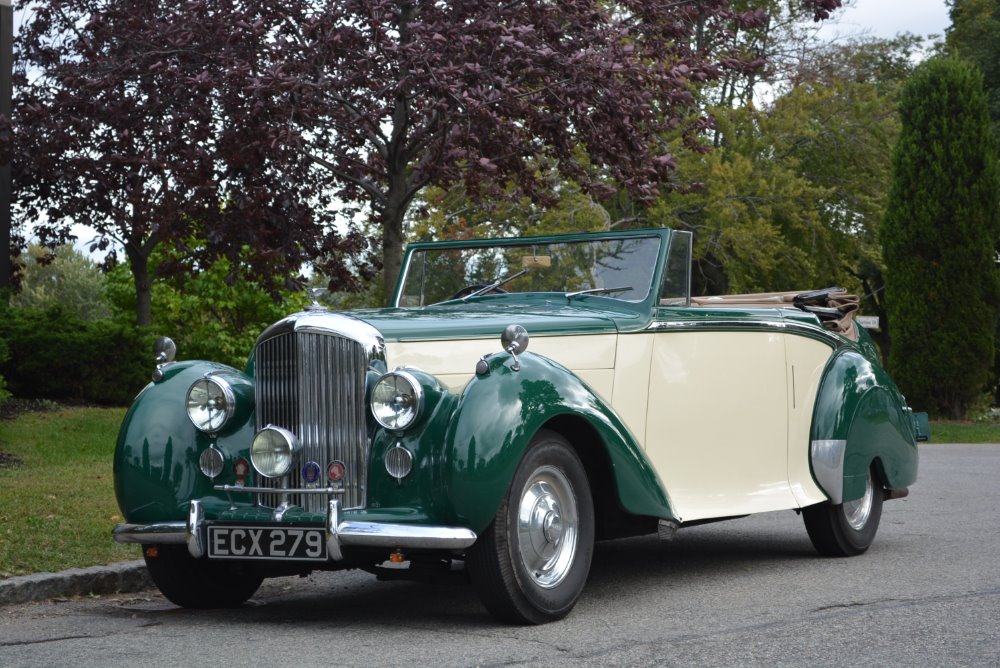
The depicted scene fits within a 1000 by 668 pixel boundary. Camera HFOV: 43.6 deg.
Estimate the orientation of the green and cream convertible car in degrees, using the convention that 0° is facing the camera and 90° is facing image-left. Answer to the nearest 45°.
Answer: approximately 45°

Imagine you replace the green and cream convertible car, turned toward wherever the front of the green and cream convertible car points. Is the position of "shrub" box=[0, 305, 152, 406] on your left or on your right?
on your right

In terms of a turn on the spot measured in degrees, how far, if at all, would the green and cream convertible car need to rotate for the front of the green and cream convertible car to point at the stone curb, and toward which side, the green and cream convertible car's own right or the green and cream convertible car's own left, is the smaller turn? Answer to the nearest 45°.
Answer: approximately 45° to the green and cream convertible car's own right

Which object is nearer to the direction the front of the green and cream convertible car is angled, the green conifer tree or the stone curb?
the stone curb

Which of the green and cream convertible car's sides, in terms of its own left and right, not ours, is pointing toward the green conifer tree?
back
